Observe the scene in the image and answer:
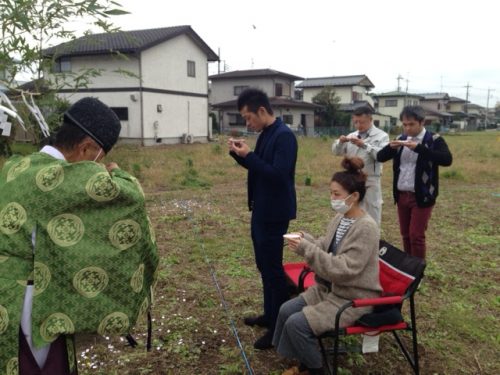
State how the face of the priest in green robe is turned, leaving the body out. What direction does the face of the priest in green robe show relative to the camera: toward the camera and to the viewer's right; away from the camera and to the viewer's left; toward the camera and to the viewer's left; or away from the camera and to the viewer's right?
away from the camera and to the viewer's right

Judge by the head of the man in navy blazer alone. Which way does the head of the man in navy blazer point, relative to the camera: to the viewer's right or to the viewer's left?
to the viewer's left

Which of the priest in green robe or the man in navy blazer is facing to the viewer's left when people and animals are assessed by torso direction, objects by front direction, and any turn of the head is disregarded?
the man in navy blazer

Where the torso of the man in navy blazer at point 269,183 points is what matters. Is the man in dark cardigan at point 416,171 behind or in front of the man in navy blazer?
behind

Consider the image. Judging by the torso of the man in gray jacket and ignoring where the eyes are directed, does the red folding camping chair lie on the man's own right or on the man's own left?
on the man's own left

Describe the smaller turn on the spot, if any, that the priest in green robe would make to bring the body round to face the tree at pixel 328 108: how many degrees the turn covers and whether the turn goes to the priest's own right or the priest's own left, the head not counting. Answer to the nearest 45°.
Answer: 0° — they already face it

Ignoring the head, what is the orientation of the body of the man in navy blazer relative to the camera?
to the viewer's left

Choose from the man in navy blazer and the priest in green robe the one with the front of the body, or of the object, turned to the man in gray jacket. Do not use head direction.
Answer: the priest in green robe

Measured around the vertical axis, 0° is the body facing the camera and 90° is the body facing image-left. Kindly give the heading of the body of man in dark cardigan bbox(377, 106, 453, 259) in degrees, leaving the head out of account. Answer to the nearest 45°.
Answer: approximately 45°

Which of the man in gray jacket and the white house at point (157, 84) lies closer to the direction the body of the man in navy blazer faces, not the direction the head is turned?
the white house

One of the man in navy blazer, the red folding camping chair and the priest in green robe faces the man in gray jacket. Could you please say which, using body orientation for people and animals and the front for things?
the priest in green robe
